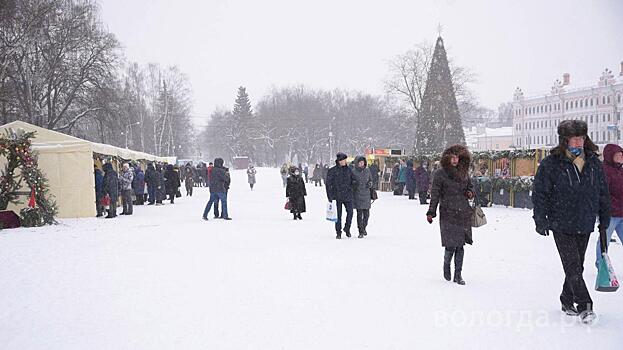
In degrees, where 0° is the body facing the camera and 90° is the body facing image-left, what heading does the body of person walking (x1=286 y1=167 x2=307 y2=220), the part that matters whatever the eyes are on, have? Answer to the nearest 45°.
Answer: approximately 0°

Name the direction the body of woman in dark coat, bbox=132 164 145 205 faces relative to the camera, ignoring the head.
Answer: to the viewer's left

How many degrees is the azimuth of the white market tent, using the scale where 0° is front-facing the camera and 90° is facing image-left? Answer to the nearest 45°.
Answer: approximately 270°

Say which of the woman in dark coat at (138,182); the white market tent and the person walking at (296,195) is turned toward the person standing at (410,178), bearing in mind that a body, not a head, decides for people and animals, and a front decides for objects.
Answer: the white market tent

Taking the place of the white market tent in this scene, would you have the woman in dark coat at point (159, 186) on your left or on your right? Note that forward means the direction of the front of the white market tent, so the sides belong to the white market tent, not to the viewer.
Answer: on your left

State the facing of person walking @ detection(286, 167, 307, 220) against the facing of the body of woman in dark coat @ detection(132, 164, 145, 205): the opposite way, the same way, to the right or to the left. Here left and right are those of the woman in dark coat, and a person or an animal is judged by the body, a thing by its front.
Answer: to the left

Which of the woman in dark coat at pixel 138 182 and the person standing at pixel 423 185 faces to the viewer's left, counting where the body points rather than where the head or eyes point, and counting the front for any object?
the woman in dark coat
